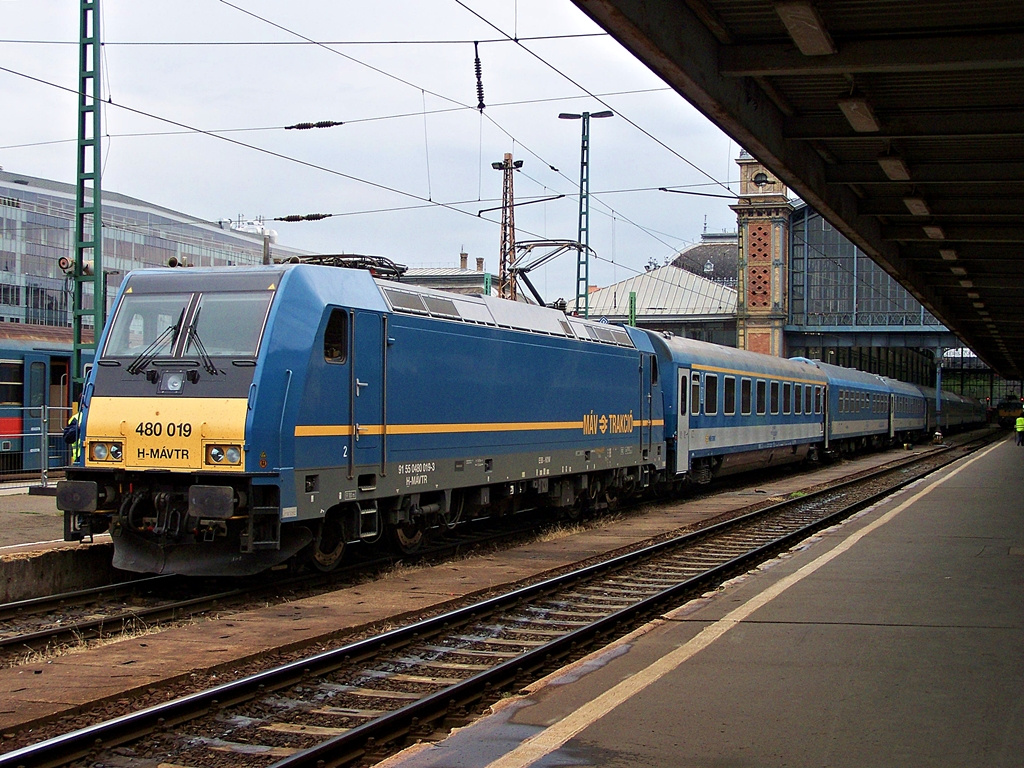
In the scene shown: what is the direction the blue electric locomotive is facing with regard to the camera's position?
facing the viewer and to the left of the viewer

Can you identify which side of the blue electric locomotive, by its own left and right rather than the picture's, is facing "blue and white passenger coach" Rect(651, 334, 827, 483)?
back

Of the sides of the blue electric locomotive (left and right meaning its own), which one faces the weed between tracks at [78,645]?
front

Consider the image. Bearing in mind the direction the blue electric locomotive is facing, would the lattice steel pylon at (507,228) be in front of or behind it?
behind

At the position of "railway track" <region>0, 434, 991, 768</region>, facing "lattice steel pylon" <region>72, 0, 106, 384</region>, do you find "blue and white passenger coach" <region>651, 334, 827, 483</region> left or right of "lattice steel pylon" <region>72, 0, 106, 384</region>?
right

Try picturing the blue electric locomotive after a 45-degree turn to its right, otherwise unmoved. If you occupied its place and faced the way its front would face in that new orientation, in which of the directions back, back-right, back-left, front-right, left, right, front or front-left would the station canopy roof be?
back

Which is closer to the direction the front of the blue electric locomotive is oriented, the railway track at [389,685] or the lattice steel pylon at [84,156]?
the railway track
